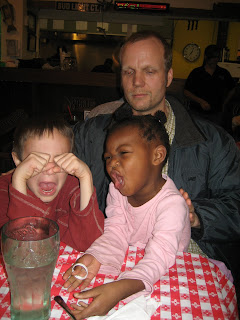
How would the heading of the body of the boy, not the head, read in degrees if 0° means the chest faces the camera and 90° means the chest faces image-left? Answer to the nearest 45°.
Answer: approximately 0°

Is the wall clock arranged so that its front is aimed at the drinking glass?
yes

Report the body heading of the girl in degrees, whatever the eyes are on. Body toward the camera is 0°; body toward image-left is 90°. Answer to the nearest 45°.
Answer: approximately 45°

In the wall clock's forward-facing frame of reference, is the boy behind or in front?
in front

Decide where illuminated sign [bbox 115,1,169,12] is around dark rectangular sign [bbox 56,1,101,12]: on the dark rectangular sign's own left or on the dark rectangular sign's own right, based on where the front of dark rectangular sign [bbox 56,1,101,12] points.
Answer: on the dark rectangular sign's own left

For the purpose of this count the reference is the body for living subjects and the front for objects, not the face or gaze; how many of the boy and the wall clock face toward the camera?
2

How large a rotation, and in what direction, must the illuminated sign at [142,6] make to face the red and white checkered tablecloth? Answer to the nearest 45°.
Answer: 0° — it already faces it

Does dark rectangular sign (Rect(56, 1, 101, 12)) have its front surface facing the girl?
yes

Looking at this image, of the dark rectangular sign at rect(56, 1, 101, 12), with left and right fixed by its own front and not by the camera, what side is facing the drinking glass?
front

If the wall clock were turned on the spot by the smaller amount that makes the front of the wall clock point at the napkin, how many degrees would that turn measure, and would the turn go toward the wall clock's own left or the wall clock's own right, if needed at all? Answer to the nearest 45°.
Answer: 0° — it already faces it

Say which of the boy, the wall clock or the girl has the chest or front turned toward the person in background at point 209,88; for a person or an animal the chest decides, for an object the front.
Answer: the wall clock
